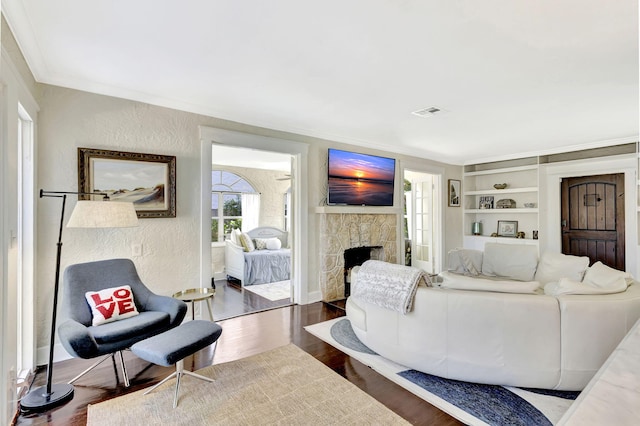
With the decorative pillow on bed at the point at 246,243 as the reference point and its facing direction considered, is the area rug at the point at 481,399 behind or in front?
in front

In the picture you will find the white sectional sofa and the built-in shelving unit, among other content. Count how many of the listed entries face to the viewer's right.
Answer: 0

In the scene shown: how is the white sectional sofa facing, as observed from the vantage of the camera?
facing away from the viewer and to the left of the viewer

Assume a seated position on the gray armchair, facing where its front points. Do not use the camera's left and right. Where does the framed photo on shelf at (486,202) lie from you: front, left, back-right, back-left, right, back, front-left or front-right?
front-left

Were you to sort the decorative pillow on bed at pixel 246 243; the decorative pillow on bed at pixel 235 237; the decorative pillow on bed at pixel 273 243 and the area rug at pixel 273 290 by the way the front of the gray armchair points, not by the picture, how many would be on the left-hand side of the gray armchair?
4

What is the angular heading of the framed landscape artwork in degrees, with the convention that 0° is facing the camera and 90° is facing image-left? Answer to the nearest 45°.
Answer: approximately 315°

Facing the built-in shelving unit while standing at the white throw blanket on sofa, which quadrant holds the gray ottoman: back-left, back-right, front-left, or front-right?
back-left

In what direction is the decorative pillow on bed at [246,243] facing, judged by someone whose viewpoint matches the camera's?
facing the viewer and to the right of the viewer

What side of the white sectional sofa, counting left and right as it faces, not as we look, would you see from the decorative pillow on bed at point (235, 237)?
front

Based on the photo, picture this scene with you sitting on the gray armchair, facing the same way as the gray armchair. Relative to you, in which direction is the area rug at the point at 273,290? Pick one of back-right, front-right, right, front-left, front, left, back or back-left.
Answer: left

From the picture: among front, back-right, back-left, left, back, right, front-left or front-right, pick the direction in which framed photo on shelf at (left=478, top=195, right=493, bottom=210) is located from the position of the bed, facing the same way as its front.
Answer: front-left

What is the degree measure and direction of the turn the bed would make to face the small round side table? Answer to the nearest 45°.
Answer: approximately 45° to its right

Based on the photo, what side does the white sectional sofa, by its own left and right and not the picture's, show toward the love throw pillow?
left

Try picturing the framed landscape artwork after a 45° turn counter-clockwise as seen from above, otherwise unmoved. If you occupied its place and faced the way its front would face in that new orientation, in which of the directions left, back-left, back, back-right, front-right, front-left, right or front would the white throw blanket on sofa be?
front-right

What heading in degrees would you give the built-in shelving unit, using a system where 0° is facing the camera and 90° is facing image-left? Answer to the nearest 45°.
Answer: approximately 45°

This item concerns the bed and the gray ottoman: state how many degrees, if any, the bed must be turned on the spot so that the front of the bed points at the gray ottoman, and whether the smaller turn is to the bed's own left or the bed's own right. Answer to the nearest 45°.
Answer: approximately 45° to the bed's own right
